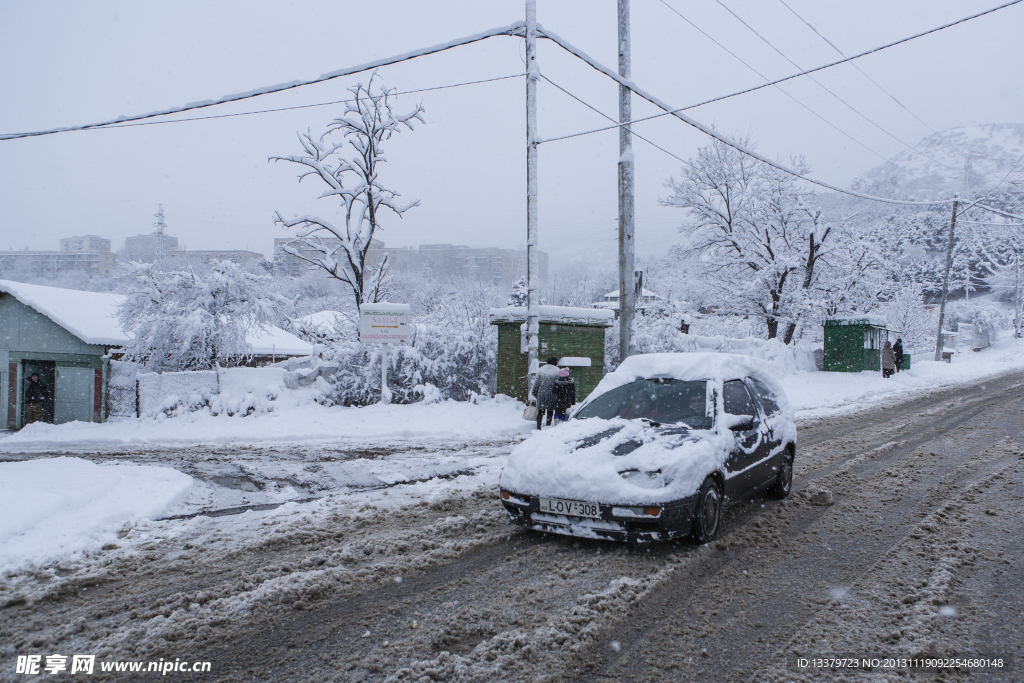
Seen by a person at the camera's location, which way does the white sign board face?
facing the viewer

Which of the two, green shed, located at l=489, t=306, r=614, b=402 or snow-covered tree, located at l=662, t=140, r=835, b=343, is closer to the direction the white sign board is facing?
the green shed

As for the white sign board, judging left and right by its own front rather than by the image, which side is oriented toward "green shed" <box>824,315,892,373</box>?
left

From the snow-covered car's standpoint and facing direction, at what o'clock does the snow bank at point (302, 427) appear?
The snow bank is roughly at 3 o'clock from the snow-covered car.

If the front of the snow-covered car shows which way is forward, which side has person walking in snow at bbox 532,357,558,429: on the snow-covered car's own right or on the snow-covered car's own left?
on the snow-covered car's own right

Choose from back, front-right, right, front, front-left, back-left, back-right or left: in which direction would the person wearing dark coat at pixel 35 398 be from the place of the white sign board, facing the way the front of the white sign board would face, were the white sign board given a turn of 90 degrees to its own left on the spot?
back-left

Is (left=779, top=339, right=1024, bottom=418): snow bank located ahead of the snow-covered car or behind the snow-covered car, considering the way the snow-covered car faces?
behind

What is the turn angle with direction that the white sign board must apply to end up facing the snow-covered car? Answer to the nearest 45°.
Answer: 0° — it already faces it

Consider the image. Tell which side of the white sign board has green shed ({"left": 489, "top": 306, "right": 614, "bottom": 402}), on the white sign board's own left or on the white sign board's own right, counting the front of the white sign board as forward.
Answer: on the white sign board's own left

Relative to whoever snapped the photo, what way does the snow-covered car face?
facing the viewer and to the left of the viewer

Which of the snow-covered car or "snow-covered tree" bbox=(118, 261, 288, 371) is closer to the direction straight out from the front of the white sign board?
the snow-covered car

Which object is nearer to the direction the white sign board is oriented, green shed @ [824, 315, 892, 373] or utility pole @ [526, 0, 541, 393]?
the utility pole

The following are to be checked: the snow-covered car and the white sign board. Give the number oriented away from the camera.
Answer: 0
